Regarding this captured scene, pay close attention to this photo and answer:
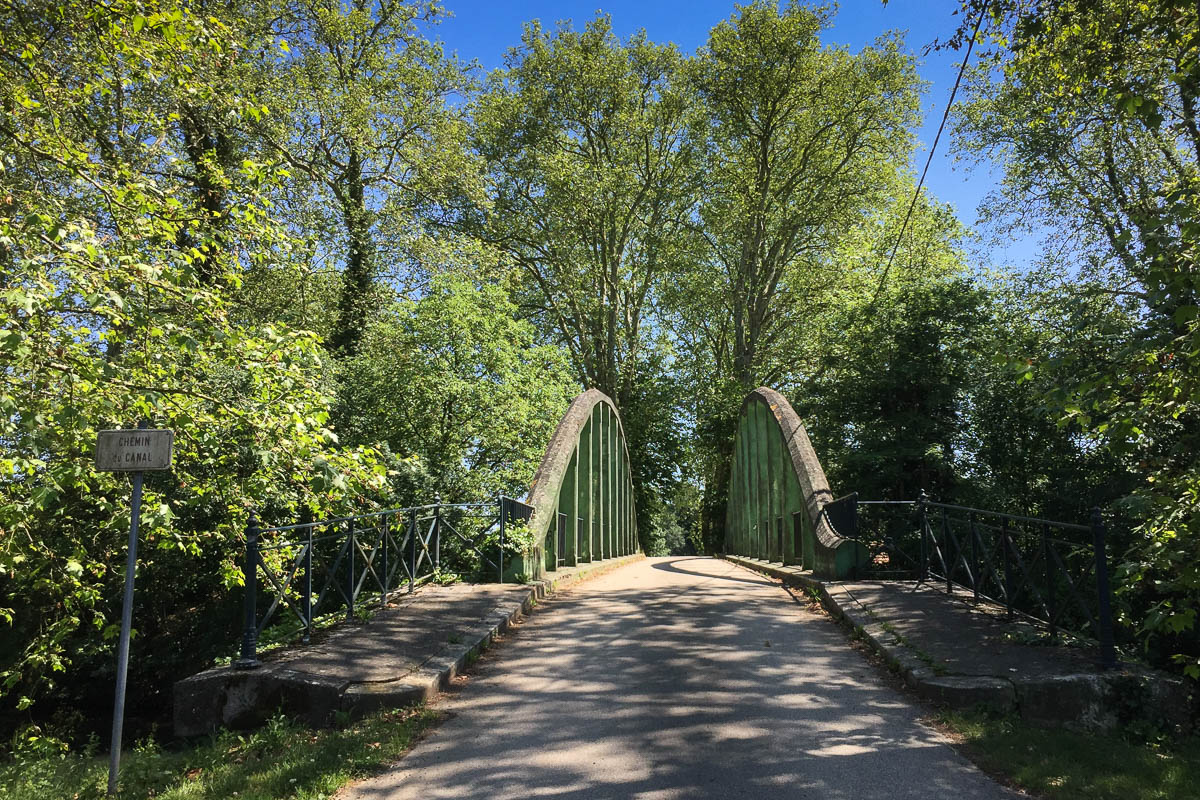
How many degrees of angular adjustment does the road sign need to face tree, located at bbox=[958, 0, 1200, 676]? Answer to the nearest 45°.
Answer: approximately 45° to its left

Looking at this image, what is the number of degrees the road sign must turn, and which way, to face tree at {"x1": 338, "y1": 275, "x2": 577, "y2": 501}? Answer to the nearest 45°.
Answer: approximately 135° to its left

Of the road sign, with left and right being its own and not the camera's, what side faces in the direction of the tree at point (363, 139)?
back

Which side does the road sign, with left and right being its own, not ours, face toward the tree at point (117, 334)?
back

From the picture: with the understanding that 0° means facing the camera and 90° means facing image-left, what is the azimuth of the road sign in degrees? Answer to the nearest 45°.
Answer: approximately 0°
